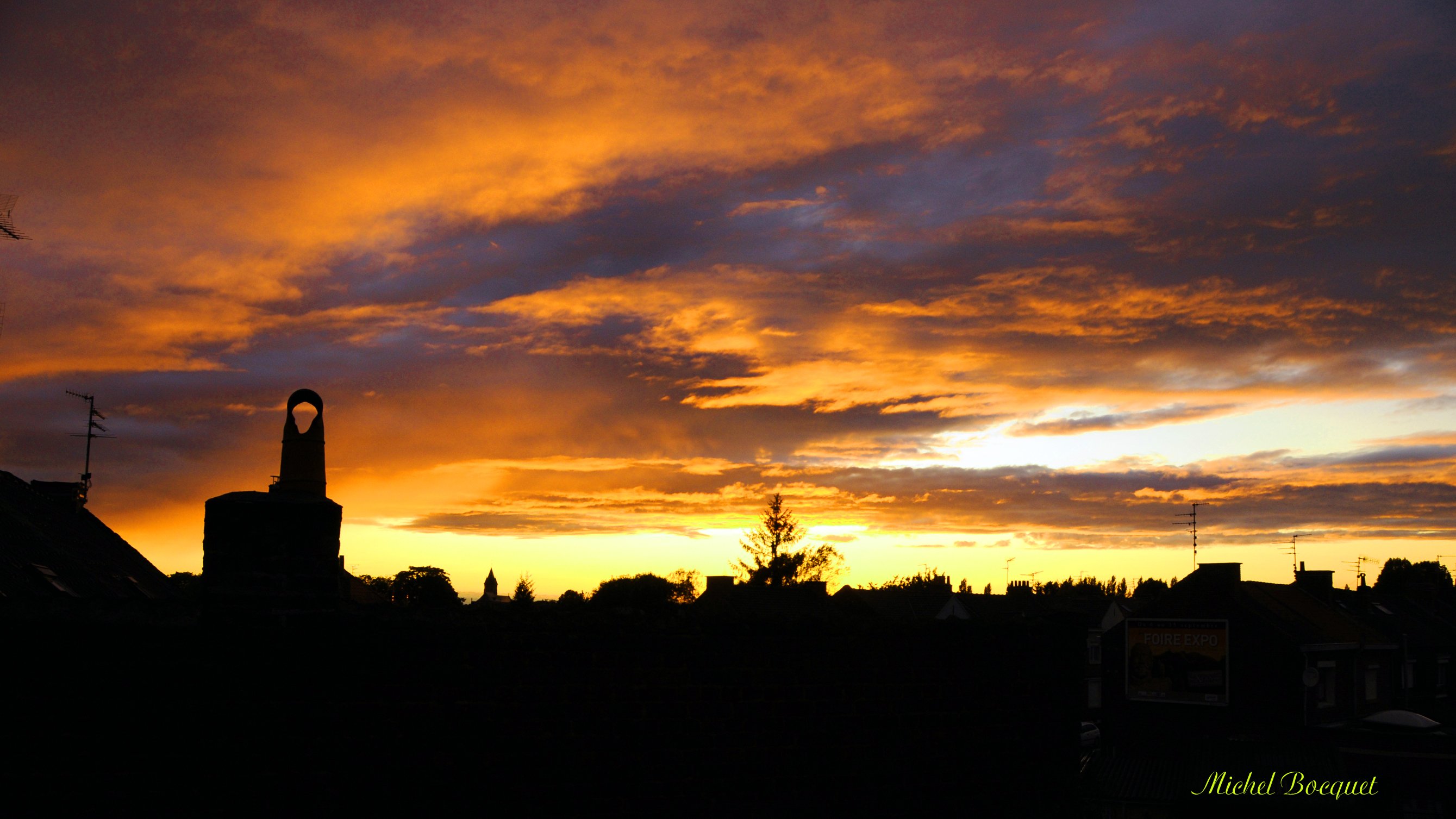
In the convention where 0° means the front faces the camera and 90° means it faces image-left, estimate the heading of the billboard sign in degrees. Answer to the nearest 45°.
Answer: approximately 0°
